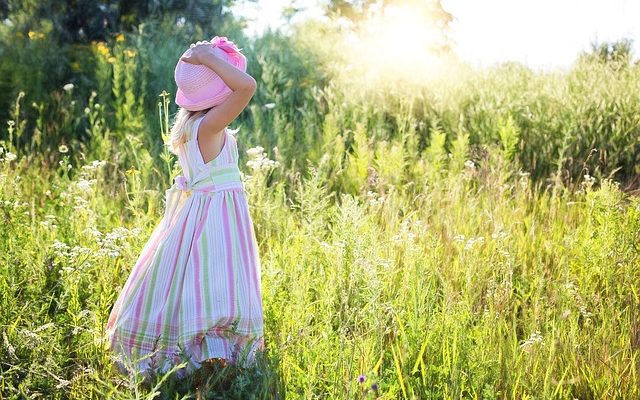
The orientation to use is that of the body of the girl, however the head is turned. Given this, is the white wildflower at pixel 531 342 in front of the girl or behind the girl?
in front
